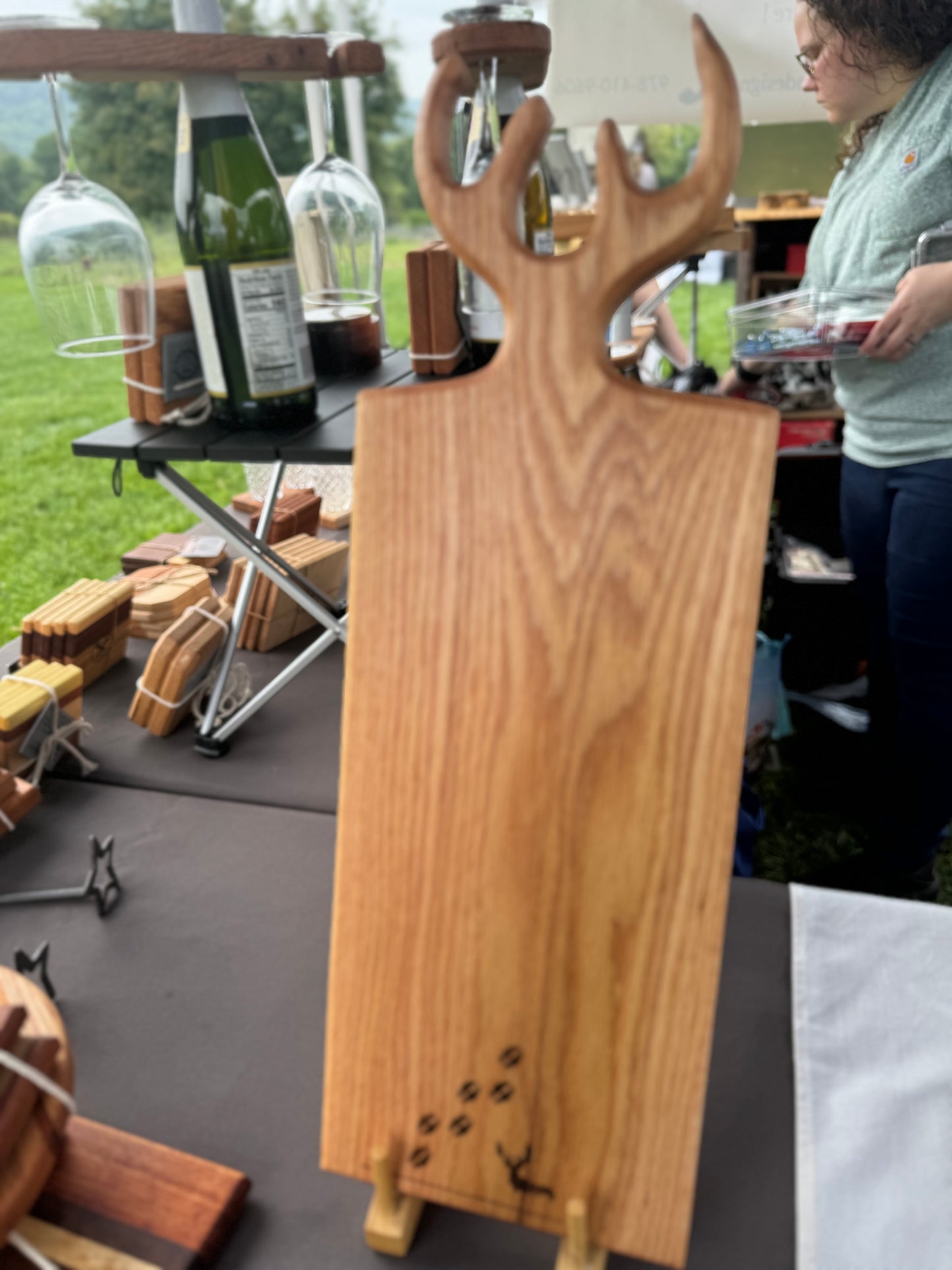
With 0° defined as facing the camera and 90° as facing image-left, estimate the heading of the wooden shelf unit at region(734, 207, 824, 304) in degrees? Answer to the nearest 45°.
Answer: approximately 0°

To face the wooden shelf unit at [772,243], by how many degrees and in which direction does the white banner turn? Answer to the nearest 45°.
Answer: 0° — it already faces it

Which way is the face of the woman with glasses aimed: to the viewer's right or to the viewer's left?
to the viewer's left
